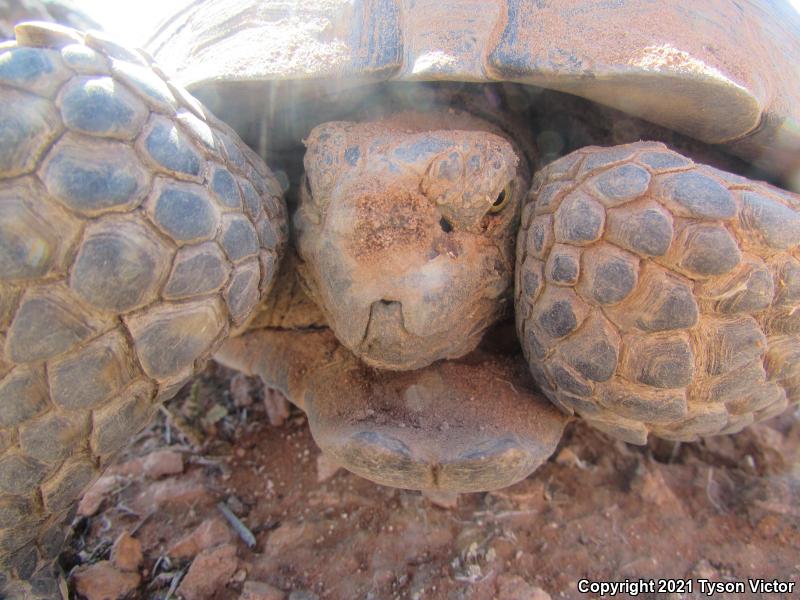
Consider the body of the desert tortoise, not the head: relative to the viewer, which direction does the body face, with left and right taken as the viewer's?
facing the viewer

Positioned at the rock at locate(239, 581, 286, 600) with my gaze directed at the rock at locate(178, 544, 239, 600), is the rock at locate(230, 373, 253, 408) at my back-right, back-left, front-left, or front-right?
front-right

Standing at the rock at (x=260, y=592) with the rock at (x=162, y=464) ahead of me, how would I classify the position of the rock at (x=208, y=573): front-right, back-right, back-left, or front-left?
front-left
